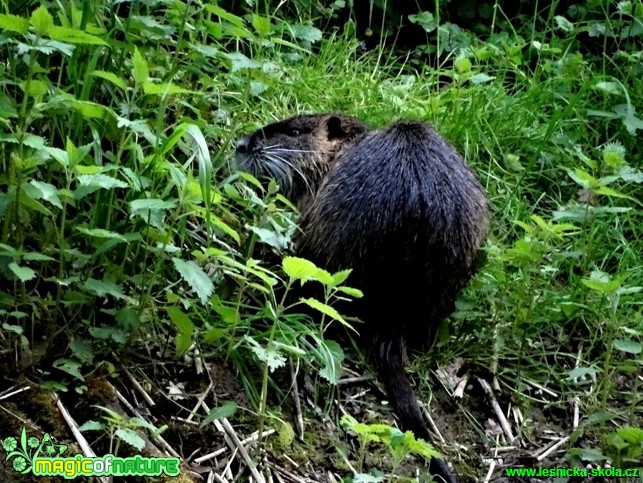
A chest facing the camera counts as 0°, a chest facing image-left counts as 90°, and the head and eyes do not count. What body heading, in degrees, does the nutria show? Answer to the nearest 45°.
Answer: approximately 135°

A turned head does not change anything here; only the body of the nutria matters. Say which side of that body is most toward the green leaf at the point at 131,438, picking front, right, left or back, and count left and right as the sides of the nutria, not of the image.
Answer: left

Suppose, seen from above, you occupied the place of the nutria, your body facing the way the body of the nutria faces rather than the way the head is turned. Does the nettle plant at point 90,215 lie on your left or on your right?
on your left
